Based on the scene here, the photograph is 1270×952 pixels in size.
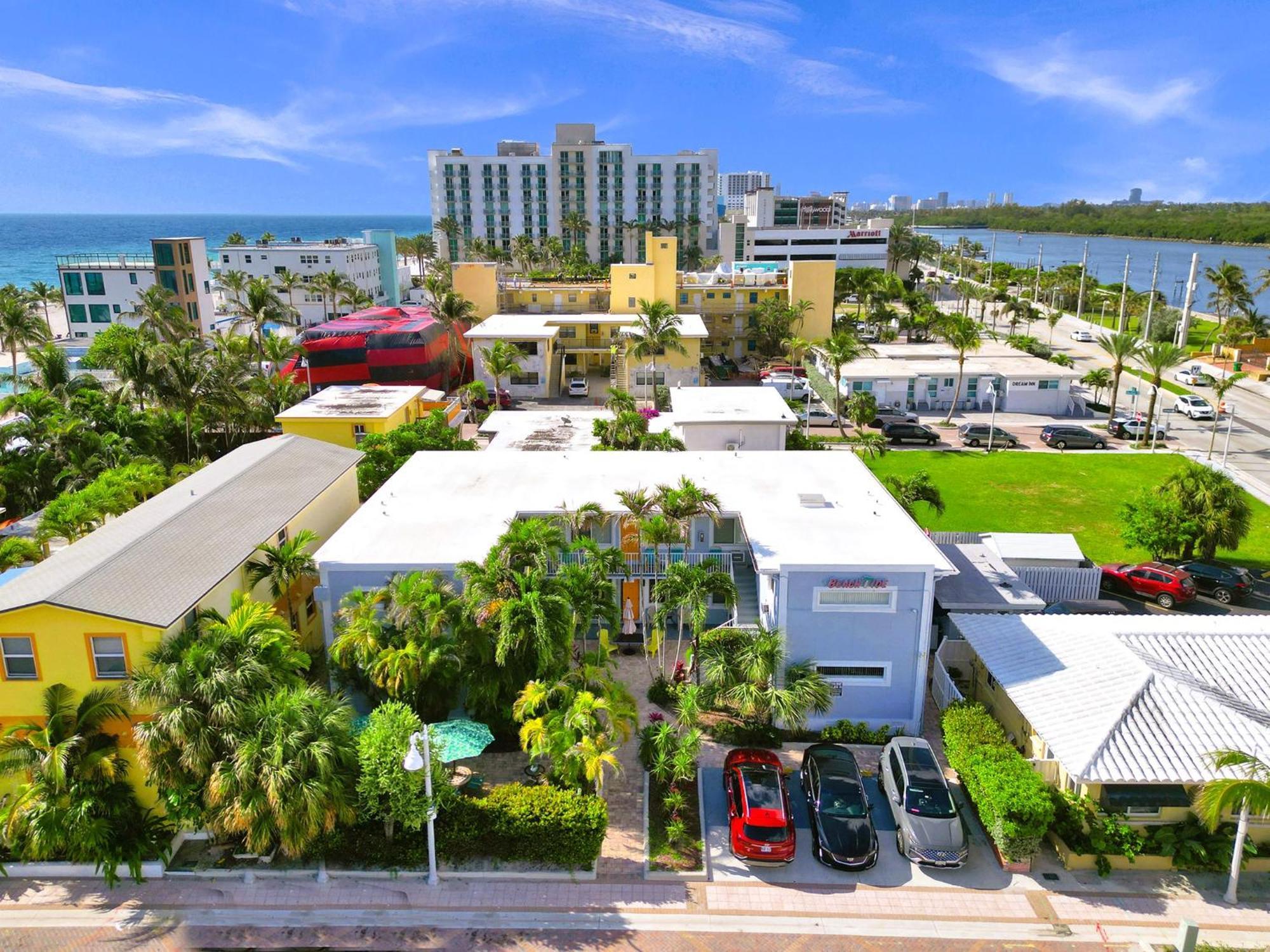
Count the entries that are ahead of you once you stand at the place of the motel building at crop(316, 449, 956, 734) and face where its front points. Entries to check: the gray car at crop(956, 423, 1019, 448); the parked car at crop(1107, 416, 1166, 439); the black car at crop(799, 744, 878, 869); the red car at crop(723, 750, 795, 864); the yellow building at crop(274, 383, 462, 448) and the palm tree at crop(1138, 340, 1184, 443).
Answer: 2

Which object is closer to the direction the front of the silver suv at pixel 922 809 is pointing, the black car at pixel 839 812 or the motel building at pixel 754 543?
the black car

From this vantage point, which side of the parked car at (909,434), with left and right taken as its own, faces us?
right

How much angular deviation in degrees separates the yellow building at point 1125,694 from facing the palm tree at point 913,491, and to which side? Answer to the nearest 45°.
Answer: approximately 135° to its right

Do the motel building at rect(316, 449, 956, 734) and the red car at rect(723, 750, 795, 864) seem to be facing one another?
yes

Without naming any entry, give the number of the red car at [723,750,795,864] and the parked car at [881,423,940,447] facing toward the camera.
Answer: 0

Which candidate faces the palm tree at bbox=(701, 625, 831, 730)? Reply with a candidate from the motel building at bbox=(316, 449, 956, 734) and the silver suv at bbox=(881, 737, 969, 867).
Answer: the motel building

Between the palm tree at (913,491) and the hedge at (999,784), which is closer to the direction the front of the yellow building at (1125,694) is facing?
the hedge

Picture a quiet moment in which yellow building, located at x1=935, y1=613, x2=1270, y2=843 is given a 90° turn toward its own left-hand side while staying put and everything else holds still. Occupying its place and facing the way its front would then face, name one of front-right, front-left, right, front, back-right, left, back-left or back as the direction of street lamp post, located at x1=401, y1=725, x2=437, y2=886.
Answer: back-right

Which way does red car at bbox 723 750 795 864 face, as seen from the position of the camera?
facing away from the viewer

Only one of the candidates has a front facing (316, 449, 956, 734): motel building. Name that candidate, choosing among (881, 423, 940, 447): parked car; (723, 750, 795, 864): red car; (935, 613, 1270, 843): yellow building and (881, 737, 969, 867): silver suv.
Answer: the red car
